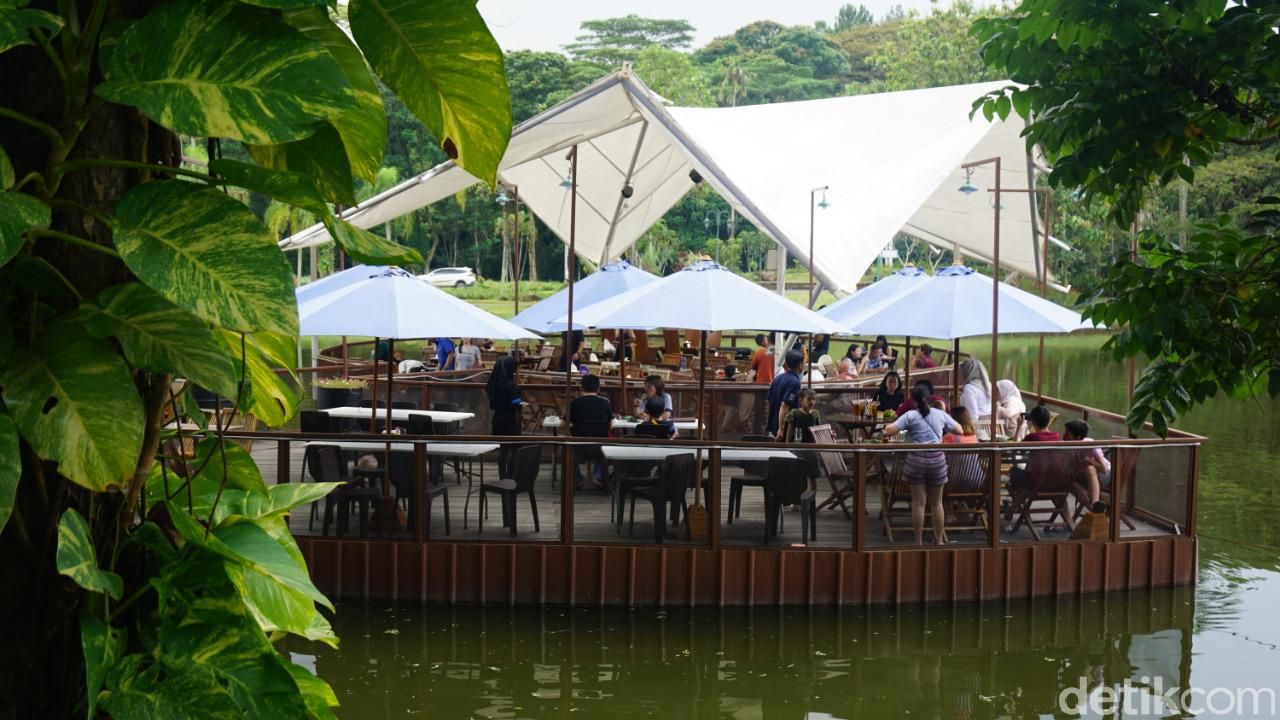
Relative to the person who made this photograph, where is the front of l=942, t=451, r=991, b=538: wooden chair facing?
facing away from the viewer

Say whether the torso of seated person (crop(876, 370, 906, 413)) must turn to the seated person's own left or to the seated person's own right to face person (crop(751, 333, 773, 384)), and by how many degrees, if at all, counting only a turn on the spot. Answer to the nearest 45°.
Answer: approximately 135° to the seated person's own right

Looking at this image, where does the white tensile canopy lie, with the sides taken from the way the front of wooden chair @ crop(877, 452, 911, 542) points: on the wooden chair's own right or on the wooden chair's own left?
on the wooden chair's own left

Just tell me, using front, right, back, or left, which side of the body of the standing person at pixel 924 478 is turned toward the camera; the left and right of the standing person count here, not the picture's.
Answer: back

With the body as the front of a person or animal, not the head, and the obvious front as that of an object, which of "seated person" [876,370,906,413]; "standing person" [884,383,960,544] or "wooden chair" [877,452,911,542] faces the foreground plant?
"seated person" [876,370,906,413]

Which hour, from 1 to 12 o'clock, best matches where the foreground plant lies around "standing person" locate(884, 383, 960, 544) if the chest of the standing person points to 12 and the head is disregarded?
The foreground plant is roughly at 6 o'clock from the standing person.

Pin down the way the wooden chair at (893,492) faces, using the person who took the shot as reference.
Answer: facing away from the viewer and to the right of the viewer

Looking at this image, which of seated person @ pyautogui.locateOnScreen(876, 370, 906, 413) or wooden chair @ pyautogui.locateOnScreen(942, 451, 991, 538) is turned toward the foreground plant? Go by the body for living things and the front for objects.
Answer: the seated person
